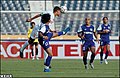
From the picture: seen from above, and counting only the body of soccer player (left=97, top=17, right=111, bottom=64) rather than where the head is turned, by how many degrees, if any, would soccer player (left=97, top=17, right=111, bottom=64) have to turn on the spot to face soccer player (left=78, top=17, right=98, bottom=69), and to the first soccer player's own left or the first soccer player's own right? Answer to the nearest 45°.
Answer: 0° — they already face them

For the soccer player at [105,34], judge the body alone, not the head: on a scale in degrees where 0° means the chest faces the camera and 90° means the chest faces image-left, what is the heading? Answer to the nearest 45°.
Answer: approximately 0°

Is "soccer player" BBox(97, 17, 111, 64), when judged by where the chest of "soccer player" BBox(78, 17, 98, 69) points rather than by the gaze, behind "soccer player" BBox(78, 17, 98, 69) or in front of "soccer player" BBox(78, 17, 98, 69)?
behind
